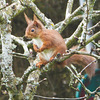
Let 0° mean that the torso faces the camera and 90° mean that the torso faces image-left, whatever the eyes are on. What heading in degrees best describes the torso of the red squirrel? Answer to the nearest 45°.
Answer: approximately 45°
